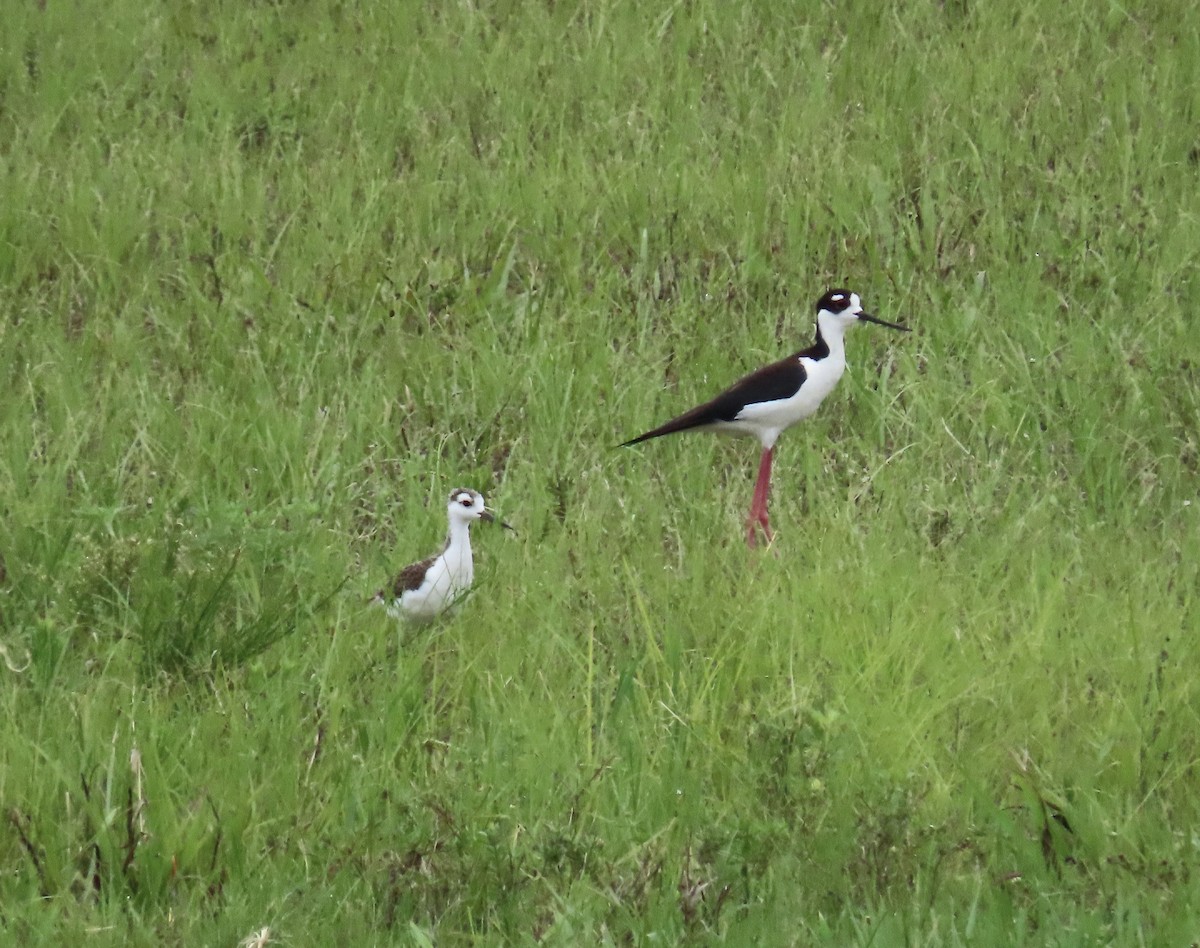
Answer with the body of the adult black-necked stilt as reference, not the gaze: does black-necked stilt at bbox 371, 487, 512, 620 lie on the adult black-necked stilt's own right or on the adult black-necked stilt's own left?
on the adult black-necked stilt's own right

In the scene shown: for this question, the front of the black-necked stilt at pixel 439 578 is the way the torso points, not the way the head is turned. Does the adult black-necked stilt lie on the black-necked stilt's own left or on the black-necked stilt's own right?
on the black-necked stilt's own left

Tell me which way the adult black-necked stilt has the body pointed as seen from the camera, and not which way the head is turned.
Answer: to the viewer's right

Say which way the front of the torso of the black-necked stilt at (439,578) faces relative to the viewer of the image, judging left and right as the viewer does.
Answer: facing the viewer and to the right of the viewer

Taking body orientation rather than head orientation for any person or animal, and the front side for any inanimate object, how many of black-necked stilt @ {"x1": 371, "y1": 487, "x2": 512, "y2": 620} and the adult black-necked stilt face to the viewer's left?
0
